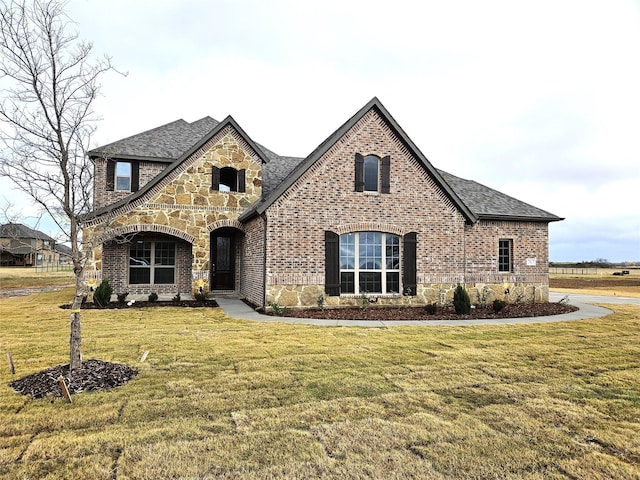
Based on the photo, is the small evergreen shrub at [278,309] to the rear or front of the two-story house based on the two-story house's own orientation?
to the front

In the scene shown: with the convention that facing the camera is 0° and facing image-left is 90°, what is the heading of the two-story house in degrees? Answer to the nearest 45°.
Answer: approximately 0°

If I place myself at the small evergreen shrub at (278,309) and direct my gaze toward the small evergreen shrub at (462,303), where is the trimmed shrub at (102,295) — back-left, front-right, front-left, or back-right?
back-left
